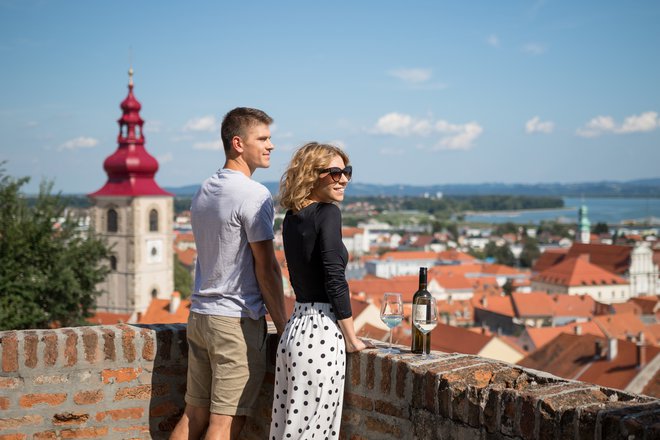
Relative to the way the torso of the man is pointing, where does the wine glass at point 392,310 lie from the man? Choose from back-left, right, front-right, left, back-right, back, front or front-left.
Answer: front-right

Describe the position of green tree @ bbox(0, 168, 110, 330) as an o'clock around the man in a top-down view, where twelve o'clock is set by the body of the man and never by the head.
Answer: The green tree is roughly at 10 o'clock from the man.

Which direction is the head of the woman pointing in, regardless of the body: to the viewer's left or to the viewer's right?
to the viewer's right

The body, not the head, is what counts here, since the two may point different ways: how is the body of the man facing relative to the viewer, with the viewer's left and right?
facing away from the viewer and to the right of the viewer

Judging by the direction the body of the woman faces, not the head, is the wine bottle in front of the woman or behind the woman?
in front

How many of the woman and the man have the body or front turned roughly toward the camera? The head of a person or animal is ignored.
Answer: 0

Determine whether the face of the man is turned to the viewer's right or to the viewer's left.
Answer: to the viewer's right

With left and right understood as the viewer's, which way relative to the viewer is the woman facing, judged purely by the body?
facing away from the viewer and to the right of the viewer
